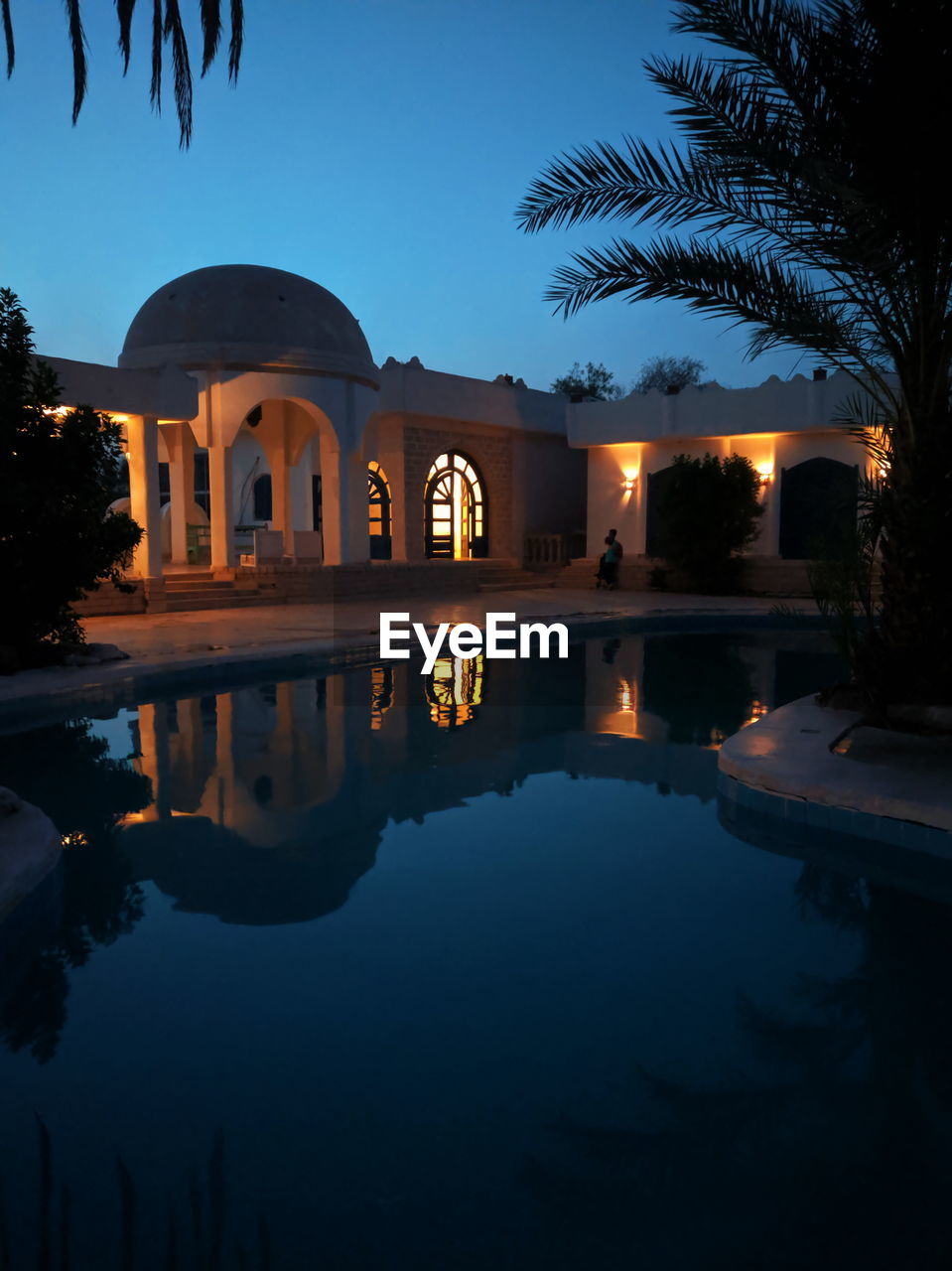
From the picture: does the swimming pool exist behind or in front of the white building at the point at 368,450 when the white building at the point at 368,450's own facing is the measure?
in front

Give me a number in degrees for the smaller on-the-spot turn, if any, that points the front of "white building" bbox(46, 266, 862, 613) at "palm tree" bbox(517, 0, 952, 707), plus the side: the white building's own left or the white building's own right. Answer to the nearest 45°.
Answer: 0° — it already faces it

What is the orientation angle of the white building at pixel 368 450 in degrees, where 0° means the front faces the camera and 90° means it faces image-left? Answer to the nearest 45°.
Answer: approximately 0°

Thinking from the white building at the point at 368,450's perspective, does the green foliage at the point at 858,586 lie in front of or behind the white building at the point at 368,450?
in front
